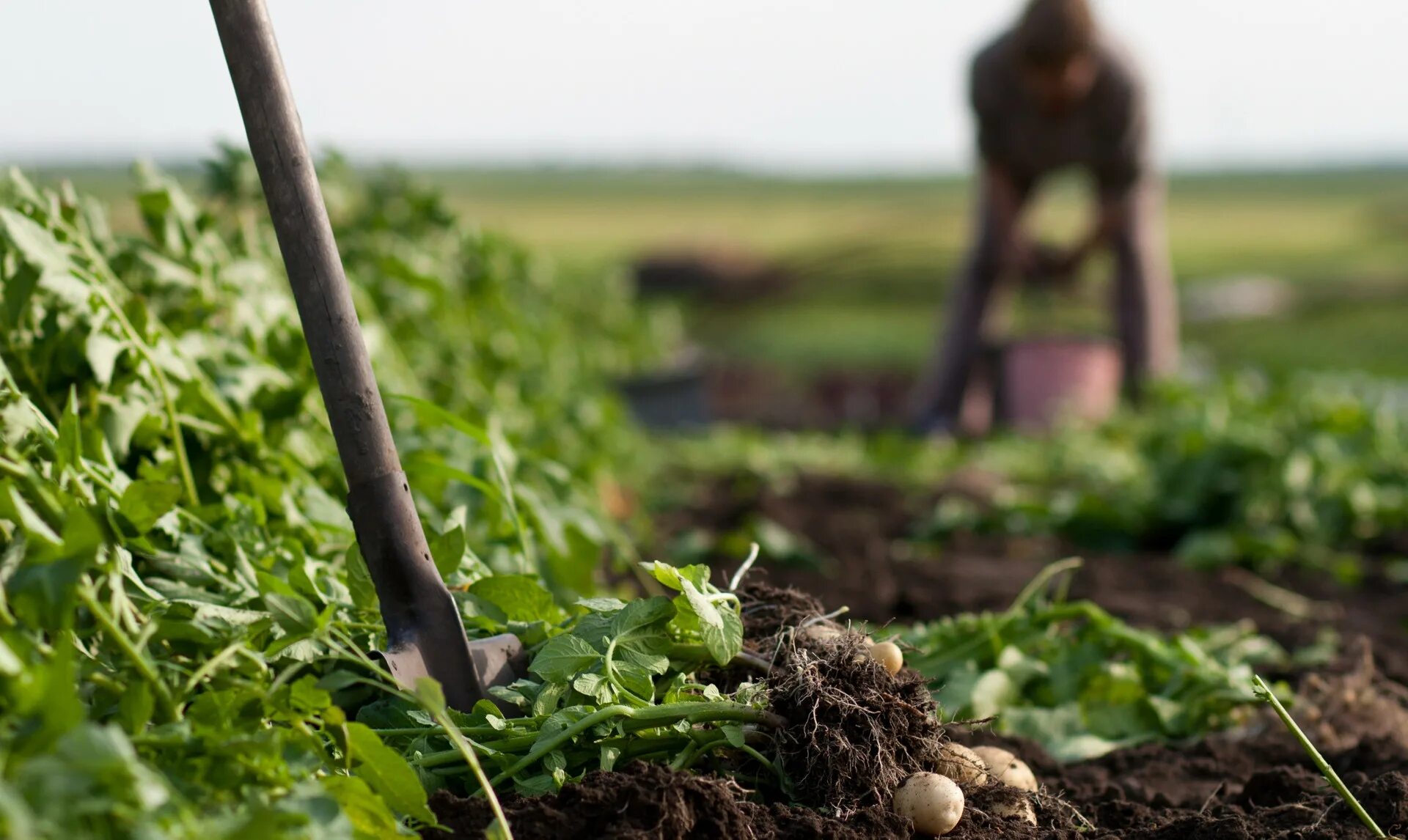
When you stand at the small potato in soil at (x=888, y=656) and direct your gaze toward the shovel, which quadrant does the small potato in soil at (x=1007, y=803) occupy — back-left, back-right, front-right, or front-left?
back-left

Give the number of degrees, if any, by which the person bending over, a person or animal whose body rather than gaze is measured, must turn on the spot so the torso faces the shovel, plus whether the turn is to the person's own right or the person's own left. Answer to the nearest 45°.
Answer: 0° — they already face it

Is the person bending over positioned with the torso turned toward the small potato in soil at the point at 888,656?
yes

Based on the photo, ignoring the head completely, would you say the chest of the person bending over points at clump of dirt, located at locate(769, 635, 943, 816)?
yes

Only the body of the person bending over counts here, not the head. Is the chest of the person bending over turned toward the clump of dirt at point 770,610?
yes

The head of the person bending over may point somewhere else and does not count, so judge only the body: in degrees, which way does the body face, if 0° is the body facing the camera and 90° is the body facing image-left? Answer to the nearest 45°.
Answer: approximately 0°

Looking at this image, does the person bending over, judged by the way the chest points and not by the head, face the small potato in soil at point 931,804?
yes
